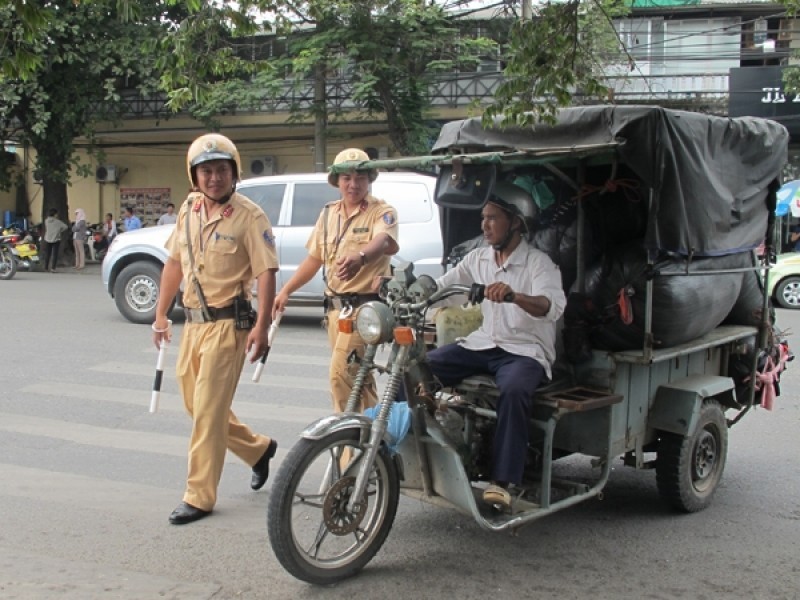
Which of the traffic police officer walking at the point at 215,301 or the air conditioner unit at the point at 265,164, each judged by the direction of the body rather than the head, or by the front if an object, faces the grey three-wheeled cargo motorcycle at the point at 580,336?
the air conditioner unit

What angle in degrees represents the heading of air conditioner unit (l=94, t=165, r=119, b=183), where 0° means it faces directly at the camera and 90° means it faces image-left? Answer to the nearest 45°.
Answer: approximately 0°

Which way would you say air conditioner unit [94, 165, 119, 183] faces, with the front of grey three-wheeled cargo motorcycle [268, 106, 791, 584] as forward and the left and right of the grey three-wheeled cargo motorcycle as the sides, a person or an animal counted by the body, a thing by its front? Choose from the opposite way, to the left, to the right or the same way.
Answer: to the left

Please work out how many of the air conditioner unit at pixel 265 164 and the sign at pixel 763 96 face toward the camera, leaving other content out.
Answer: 2

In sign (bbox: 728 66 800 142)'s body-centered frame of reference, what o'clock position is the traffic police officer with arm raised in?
The traffic police officer with arm raised is roughly at 12 o'clock from the sign.

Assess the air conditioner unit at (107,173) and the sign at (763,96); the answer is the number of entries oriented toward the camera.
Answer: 2

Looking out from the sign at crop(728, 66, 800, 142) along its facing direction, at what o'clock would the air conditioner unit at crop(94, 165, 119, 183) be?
The air conditioner unit is roughly at 3 o'clock from the sign.

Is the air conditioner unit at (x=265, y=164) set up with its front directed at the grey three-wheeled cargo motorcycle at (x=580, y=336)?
yes

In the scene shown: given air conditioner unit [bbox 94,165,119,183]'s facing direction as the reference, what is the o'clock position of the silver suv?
The silver suv is roughly at 12 o'clock from the air conditioner unit.

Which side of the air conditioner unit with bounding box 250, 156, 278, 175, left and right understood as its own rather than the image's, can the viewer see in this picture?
front

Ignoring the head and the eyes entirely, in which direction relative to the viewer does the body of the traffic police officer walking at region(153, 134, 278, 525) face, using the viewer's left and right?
facing the viewer and to the left of the viewer

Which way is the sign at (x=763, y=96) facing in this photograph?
toward the camera
